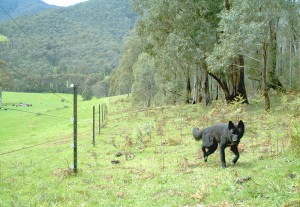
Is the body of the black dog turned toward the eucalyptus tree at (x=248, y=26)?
no

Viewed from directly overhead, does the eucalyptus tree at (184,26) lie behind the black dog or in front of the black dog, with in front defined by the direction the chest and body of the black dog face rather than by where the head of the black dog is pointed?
behind

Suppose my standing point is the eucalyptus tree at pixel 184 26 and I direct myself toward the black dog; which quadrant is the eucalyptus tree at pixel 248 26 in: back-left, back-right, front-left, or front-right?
front-left
